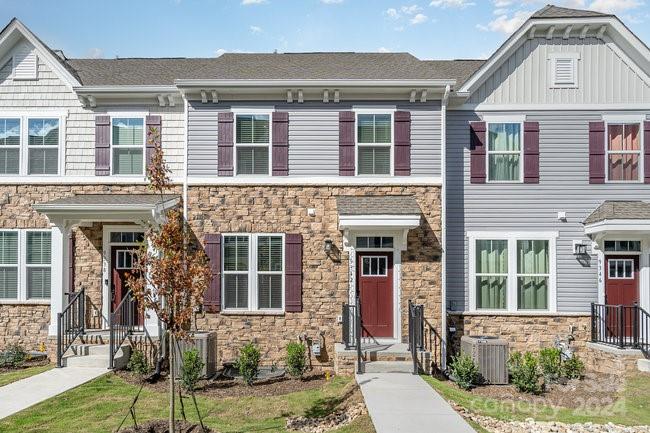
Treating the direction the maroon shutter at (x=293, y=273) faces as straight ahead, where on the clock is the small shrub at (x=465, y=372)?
The small shrub is roughly at 10 o'clock from the maroon shutter.

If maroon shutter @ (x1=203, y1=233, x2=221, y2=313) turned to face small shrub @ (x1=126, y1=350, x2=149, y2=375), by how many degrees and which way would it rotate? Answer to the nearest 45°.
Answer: approximately 45° to its right

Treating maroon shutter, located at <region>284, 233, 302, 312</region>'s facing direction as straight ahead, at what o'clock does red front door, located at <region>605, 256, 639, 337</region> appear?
The red front door is roughly at 9 o'clock from the maroon shutter.

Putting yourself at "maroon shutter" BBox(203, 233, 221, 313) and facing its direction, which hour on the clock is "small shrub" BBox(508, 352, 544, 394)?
The small shrub is roughly at 10 o'clock from the maroon shutter.

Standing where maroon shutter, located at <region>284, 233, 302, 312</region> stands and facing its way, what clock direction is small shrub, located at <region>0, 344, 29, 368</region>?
The small shrub is roughly at 3 o'clock from the maroon shutter.

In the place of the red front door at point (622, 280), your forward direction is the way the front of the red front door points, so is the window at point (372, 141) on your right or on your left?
on your right

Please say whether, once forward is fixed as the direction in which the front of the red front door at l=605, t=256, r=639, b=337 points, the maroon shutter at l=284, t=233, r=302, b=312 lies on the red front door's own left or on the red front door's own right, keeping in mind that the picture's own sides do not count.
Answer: on the red front door's own right

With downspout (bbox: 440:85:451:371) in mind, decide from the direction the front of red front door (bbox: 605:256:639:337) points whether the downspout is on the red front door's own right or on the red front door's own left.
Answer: on the red front door's own right

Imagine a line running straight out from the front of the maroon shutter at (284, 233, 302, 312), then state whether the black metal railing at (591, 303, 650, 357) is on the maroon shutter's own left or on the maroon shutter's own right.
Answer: on the maroon shutter's own left

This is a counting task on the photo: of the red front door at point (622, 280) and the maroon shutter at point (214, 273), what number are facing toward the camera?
2

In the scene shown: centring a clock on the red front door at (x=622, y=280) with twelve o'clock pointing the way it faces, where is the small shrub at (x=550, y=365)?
The small shrub is roughly at 1 o'clock from the red front door.

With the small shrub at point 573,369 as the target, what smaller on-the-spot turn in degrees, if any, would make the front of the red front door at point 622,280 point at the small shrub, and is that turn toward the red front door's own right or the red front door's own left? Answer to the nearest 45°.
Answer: approximately 45° to the red front door's own right
